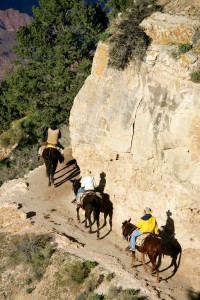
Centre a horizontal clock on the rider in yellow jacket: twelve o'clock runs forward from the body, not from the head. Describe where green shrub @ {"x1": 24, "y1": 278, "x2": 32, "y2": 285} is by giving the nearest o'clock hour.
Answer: The green shrub is roughly at 10 o'clock from the rider in yellow jacket.

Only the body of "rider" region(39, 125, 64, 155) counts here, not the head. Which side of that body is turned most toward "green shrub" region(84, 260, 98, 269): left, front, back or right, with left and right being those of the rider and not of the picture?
back

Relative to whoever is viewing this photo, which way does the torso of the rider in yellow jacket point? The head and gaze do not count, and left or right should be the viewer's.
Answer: facing away from the viewer and to the left of the viewer

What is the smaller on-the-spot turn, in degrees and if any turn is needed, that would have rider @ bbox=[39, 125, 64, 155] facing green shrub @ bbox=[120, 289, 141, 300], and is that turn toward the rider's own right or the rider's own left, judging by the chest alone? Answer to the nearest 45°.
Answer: approximately 180°

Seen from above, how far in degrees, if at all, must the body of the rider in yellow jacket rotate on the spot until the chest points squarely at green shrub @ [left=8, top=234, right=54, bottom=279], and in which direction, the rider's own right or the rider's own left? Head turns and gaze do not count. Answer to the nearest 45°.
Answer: approximately 45° to the rider's own left

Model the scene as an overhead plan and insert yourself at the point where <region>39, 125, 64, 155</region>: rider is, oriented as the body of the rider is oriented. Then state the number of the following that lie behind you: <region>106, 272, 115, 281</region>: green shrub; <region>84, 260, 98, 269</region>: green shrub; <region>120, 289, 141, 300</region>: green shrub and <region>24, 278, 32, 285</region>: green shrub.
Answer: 4

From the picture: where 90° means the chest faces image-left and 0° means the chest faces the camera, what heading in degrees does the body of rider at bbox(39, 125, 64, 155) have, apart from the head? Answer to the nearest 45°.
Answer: approximately 180°

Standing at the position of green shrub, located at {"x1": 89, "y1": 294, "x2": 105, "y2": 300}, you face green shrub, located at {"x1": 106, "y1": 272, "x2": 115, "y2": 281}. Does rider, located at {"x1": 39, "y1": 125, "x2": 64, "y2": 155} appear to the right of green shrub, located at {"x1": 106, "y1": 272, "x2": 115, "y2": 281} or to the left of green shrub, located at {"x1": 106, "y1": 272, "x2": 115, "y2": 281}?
left

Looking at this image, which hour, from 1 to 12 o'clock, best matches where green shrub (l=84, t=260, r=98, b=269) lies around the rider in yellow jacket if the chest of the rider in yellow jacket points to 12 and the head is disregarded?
The green shrub is roughly at 10 o'clock from the rider in yellow jacket.
